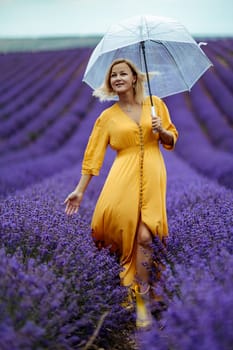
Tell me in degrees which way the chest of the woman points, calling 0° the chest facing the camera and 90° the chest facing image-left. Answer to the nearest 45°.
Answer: approximately 0°
